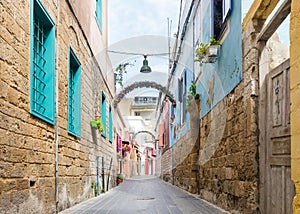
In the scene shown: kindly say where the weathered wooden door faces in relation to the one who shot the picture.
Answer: facing the viewer and to the left of the viewer

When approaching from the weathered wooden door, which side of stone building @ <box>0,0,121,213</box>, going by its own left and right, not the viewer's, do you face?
front

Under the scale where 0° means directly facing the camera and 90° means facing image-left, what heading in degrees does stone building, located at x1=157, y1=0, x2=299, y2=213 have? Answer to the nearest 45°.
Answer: approximately 45°

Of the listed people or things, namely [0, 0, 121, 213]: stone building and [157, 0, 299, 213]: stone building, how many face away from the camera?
0

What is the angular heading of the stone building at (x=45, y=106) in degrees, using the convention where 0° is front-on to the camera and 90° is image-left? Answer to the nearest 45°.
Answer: approximately 315°

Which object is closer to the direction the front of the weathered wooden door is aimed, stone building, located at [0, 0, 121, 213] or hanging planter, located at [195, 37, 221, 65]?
the stone building

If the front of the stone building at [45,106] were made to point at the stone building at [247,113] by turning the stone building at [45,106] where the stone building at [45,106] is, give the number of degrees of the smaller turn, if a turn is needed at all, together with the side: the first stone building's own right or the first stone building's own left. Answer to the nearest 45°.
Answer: approximately 45° to the first stone building's own left

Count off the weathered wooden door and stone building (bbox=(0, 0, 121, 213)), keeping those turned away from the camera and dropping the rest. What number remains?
0
